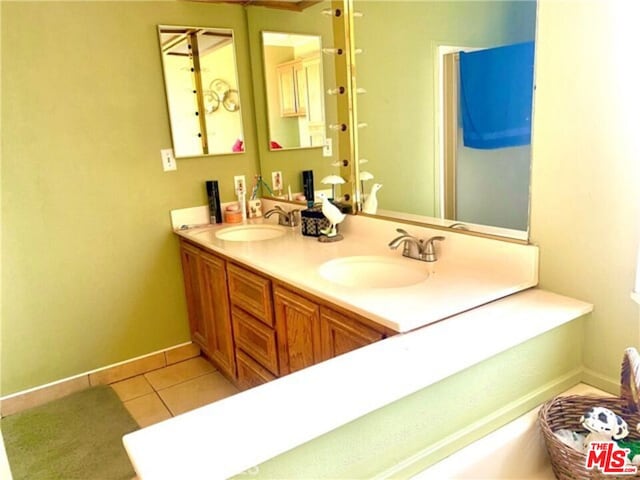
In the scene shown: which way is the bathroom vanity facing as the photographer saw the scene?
facing the viewer and to the left of the viewer

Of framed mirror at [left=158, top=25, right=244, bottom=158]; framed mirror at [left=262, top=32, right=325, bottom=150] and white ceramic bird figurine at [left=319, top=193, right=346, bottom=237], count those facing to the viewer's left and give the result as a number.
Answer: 1

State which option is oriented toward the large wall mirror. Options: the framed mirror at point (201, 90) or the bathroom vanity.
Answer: the framed mirror

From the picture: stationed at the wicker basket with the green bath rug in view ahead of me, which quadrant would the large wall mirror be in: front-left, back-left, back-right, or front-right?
front-right

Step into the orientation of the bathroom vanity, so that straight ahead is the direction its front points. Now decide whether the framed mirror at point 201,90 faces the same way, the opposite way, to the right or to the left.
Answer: to the left

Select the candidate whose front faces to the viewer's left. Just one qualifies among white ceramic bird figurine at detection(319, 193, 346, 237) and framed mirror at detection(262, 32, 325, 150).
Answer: the white ceramic bird figurine

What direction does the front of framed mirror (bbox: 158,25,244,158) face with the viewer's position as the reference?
facing the viewer and to the right of the viewer

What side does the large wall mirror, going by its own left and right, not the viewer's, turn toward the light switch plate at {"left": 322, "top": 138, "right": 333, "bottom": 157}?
right

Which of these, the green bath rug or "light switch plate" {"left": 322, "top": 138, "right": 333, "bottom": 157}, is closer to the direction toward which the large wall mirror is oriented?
the green bath rug

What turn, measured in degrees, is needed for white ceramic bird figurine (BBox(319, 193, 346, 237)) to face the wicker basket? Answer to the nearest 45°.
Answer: approximately 135° to its left

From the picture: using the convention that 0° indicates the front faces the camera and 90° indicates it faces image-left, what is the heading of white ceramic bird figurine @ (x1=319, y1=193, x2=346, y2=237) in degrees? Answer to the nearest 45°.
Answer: approximately 90°

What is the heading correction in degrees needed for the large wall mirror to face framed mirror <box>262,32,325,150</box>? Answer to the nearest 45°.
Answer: approximately 90° to its right
